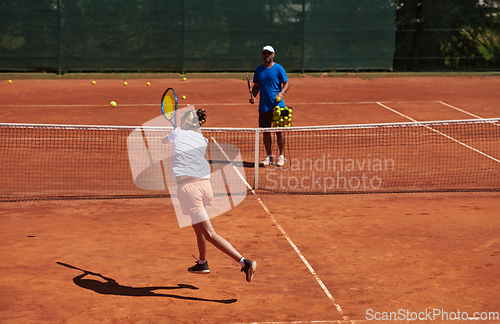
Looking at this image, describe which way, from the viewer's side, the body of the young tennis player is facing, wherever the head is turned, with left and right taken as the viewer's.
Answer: facing away from the viewer and to the left of the viewer

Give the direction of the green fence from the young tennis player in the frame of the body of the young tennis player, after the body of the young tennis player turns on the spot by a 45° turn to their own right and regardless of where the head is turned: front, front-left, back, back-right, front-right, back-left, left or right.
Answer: front

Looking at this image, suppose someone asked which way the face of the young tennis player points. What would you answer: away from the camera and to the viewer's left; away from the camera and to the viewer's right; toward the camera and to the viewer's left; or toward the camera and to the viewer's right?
away from the camera and to the viewer's left
